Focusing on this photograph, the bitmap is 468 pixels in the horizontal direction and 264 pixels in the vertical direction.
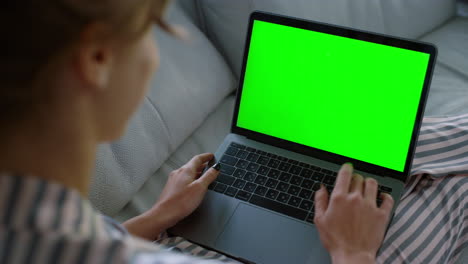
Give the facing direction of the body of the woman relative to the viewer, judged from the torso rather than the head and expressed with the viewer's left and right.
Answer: facing away from the viewer and to the right of the viewer

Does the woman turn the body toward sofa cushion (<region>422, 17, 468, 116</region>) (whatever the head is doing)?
yes

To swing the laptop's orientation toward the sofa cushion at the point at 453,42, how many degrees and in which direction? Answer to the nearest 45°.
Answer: approximately 180°

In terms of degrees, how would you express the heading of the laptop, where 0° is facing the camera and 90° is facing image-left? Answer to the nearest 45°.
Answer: approximately 45°

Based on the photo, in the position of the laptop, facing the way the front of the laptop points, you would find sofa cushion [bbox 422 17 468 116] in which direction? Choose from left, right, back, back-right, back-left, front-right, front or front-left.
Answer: back

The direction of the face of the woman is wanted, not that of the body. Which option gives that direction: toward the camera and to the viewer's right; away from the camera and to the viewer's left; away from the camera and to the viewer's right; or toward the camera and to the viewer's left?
away from the camera and to the viewer's right

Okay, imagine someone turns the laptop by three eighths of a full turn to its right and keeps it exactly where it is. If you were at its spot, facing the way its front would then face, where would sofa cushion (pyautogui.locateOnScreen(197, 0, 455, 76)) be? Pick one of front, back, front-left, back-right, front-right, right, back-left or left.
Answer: front
